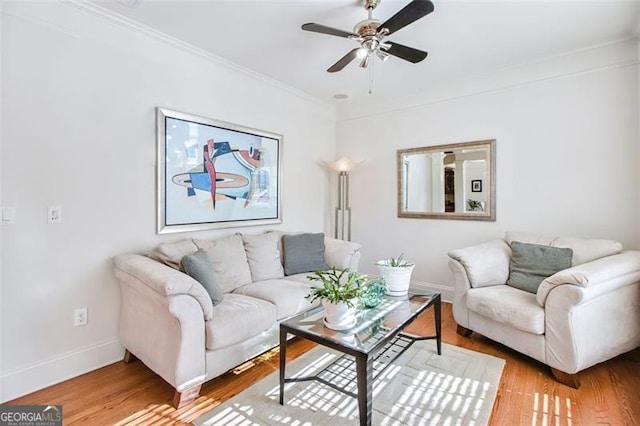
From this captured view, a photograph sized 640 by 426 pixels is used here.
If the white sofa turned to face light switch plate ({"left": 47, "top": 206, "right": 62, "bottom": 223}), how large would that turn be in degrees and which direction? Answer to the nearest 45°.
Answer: approximately 135° to its right

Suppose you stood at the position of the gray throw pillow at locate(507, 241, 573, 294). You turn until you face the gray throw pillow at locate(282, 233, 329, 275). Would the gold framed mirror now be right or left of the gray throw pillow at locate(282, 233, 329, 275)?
right

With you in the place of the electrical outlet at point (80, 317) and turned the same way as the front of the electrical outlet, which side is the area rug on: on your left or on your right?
on your left

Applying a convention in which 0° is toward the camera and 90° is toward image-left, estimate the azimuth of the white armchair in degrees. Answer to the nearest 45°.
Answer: approximately 45°

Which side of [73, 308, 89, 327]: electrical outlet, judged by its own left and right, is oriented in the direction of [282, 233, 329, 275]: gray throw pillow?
left
